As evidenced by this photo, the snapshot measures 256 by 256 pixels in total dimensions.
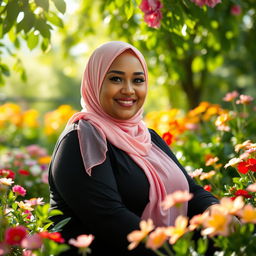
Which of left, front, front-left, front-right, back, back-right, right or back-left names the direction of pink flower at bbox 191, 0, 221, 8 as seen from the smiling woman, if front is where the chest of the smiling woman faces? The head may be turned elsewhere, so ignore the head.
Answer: left

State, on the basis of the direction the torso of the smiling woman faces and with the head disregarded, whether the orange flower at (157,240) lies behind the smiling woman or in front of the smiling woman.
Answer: in front

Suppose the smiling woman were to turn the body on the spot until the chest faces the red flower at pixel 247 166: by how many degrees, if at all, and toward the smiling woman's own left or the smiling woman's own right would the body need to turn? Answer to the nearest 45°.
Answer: approximately 45° to the smiling woman's own left

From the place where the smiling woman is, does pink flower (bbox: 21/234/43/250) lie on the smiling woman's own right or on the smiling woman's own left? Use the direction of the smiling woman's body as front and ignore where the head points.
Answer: on the smiling woman's own right

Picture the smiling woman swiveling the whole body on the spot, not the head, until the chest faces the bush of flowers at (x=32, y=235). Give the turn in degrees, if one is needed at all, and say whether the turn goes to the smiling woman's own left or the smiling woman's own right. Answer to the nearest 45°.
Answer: approximately 90° to the smiling woman's own right

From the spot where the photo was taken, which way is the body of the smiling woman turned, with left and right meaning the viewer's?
facing the viewer and to the right of the viewer

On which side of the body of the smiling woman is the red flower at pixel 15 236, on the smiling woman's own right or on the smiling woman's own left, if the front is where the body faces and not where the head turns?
on the smiling woman's own right

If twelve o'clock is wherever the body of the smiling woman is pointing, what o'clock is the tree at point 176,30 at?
The tree is roughly at 8 o'clock from the smiling woman.

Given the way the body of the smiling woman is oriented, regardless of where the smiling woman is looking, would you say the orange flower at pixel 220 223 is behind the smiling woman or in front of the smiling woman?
in front

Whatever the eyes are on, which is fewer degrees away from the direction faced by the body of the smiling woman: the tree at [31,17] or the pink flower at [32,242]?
the pink flower

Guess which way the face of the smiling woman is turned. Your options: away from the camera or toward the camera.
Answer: toward the camera

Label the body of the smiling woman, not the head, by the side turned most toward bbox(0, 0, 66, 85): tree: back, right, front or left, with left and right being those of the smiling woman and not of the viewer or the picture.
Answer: back

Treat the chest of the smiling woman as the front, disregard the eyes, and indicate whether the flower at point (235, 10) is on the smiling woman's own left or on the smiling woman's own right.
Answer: on the smiling woman's own left

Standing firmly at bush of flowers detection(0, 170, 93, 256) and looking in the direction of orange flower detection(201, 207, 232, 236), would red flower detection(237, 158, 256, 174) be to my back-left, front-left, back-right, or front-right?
front-left
